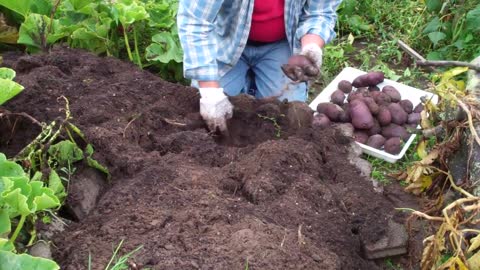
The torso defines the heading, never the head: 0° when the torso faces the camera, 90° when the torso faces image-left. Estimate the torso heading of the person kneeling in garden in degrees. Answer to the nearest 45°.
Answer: approximately 0°

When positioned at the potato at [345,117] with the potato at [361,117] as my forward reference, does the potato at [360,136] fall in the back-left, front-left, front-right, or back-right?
front-right

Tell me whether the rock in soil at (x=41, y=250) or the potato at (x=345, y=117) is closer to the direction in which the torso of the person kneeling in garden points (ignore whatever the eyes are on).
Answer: the rock in soil

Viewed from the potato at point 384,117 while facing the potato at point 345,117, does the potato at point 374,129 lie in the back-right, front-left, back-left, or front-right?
front-left

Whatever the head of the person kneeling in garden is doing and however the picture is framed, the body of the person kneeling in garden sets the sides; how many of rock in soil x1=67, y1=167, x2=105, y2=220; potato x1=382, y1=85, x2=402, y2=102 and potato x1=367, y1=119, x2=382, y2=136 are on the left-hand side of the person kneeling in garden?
2

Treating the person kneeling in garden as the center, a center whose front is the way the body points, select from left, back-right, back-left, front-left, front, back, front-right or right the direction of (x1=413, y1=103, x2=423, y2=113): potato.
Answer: left

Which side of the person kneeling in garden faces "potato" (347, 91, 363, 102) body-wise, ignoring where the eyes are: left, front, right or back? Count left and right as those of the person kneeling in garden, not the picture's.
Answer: left

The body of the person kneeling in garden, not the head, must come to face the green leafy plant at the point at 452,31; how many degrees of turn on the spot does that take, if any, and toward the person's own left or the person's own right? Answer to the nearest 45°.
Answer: approximately 135° to the person's own left

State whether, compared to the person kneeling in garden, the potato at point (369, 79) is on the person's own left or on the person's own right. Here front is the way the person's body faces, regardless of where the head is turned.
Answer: on the person's own left

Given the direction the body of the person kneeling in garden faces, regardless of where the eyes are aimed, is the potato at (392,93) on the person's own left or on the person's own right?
on the person's own left

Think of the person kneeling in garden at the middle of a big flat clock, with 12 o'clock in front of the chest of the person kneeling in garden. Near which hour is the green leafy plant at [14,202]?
The green leafy plant is roughly at 1 o'clock from the person kneeling in garden.

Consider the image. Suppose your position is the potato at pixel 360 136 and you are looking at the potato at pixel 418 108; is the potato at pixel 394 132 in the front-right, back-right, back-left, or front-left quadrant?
front-right

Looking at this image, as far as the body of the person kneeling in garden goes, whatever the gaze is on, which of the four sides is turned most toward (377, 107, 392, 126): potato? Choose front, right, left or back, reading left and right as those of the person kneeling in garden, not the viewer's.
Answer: left

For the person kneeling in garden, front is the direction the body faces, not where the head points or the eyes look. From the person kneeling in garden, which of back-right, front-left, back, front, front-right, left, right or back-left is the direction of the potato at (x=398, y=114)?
left

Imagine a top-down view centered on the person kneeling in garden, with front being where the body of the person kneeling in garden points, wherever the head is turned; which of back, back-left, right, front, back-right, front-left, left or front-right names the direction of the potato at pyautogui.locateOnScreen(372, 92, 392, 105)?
left
